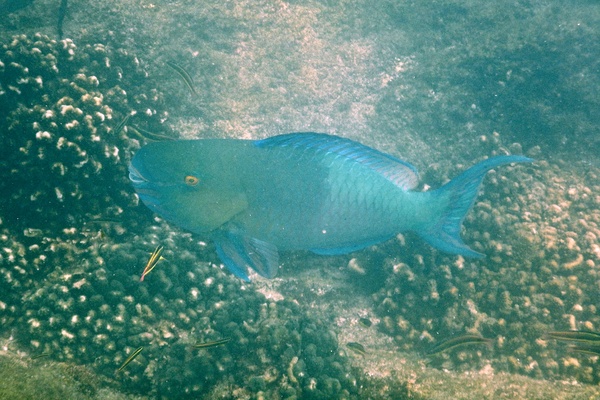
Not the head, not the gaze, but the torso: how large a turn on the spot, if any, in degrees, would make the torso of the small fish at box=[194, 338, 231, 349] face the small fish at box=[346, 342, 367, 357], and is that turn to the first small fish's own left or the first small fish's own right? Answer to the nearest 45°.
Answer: approximately 180°

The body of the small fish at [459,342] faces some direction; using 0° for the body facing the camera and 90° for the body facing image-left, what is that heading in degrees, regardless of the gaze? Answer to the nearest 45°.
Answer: approximately 90°

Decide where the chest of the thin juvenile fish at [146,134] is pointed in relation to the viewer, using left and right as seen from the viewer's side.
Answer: facing to the left of the viewer

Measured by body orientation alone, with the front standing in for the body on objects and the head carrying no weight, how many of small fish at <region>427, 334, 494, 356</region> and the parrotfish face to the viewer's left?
2

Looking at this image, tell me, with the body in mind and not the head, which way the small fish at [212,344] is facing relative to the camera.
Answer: to the viewer's left
